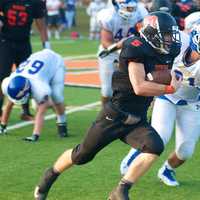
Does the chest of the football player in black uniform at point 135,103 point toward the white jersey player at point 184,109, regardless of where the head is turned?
no

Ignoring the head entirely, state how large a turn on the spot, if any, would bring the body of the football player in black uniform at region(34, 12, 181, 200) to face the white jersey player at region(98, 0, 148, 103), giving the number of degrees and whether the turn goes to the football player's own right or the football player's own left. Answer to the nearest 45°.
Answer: approximately 135° to the football player's own left

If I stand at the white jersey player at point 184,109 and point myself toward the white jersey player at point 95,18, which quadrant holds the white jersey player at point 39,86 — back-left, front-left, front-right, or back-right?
front-left

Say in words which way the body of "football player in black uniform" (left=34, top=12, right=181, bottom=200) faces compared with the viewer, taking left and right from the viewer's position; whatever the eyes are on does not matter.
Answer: facing the viewer and to the right of the viewer

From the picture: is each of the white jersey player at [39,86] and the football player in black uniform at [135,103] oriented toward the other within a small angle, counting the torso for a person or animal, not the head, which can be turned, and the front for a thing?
no
